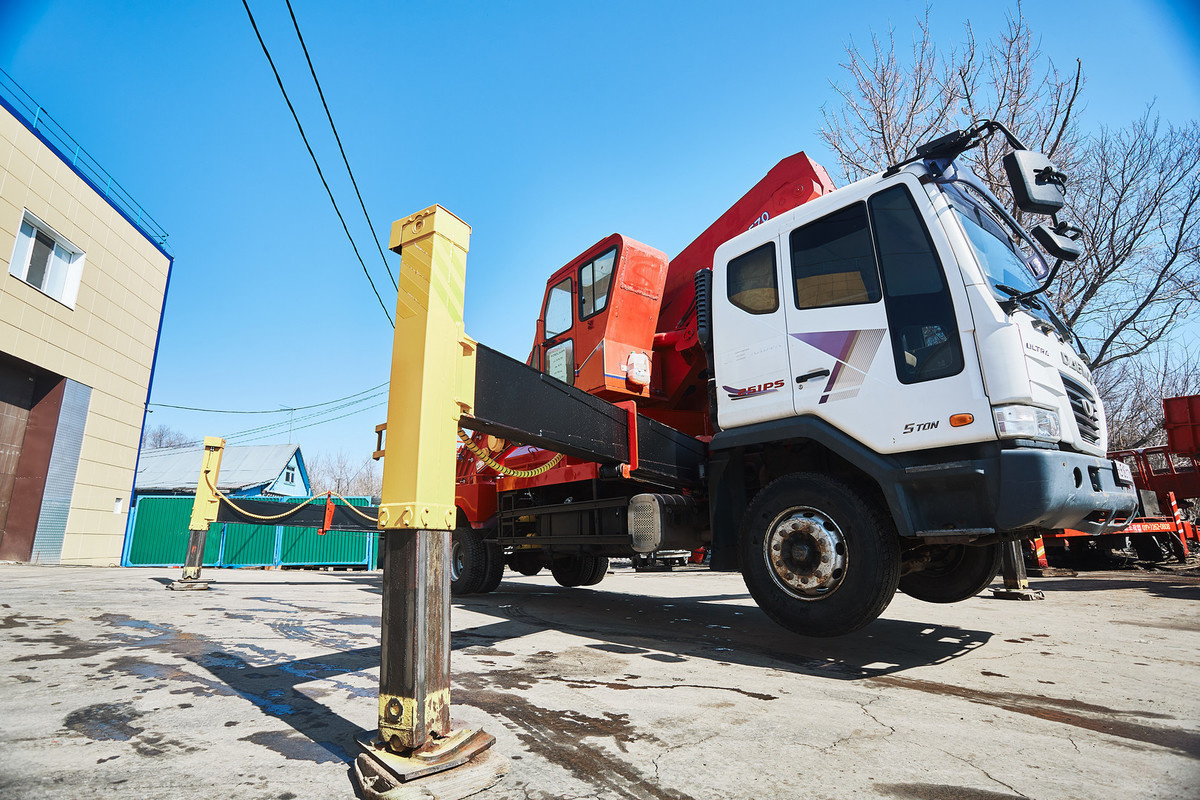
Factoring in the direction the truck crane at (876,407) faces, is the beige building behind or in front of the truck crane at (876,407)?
behind

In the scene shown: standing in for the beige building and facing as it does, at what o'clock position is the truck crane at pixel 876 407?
The truck crane is roughly at 1 o'clock from the beige building.

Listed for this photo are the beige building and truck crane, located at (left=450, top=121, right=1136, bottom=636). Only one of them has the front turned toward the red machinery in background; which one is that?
the beige building

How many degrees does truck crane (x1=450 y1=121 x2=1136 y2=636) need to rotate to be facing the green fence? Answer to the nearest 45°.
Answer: approximately 180°

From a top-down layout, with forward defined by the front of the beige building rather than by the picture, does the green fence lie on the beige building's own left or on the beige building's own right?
on the beige building's own left

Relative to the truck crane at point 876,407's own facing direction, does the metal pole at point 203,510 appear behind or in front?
behind

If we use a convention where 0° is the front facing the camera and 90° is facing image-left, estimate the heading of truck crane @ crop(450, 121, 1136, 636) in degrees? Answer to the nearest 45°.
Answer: approximately 315°

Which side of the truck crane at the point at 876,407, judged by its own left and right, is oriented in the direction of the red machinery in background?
left
